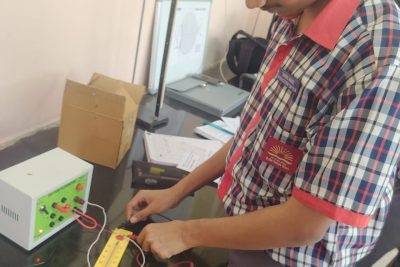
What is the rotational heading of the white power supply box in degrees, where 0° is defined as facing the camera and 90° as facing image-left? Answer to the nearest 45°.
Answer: approximately 315°

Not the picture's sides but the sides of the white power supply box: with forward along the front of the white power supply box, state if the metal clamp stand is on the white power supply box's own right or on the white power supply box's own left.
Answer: on the white power supply box's own left

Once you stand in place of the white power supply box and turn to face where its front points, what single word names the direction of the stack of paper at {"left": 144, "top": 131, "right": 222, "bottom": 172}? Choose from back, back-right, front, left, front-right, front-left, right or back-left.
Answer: left

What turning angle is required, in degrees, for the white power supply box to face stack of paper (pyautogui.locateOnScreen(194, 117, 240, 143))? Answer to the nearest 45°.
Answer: approximately 90° to its left

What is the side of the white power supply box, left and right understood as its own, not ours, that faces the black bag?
left

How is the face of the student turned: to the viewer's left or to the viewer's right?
to the viewer's left
